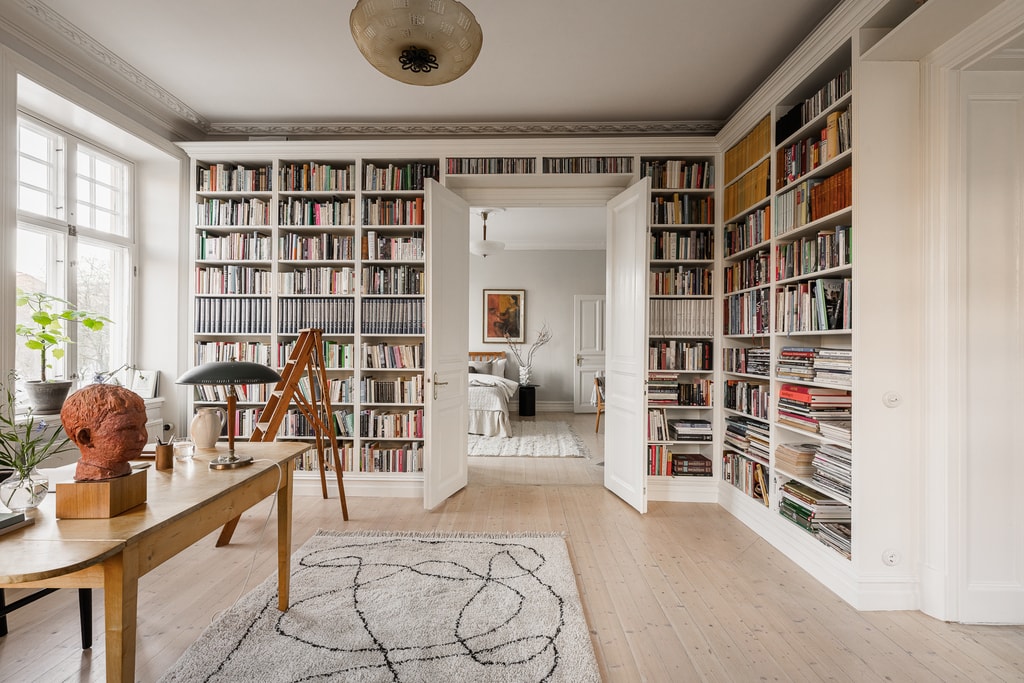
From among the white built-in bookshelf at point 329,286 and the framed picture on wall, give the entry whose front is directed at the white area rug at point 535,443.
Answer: the framed picture on wall

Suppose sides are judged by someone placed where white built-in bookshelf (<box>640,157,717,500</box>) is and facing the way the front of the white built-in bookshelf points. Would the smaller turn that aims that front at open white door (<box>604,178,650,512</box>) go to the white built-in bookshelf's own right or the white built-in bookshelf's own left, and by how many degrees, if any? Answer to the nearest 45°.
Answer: approximately 45° to the white built-in bookshelf's own right

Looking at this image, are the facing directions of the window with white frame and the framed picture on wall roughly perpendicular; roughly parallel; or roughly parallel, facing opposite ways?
roughly perpendicular

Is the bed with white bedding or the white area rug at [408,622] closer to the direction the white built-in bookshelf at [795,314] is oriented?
the white area rug

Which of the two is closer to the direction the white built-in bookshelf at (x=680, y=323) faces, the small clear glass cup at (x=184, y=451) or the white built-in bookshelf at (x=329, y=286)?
the small clear glass cup

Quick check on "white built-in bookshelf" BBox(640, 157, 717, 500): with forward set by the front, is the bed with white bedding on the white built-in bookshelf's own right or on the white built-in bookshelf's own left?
on the white built-in bookshelf's own right

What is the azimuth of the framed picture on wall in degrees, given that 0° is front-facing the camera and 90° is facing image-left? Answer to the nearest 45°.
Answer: approximately 0°

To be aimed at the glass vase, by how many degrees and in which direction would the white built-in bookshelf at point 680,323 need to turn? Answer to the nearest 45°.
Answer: approximately 45° to its right

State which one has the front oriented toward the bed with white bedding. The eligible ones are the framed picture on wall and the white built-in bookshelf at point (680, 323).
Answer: the framed picture on wall

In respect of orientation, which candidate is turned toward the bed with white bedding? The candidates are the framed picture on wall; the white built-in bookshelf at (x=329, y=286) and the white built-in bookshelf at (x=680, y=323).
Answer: the framed picture on wall

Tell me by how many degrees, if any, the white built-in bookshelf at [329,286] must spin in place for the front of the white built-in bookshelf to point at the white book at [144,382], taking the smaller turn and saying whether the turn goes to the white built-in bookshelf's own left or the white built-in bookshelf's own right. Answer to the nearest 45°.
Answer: approximately 90° to the white built-in bookshelf's own right
